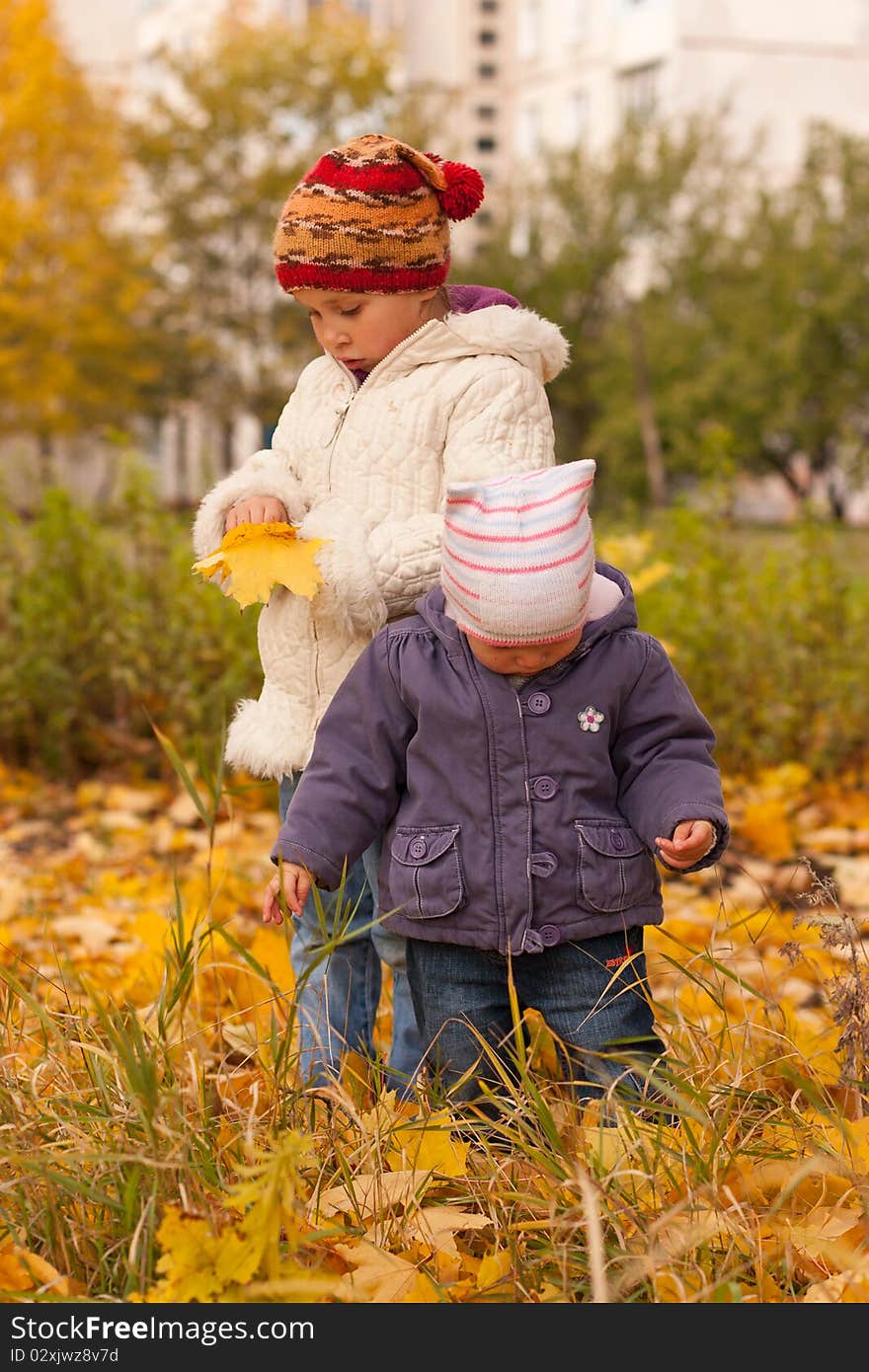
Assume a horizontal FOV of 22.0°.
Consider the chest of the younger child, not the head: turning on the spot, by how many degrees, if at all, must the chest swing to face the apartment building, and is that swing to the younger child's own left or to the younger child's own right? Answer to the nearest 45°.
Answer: approximately 180°

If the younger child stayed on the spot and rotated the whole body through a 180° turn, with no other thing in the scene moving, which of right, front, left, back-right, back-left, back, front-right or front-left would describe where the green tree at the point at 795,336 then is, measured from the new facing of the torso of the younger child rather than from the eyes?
front

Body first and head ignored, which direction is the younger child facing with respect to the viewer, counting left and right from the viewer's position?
facing the viewer

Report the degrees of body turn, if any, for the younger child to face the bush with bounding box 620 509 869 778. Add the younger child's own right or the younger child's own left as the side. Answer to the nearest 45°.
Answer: approximately 180°

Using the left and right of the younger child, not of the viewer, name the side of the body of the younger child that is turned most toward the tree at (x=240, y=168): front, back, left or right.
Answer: back

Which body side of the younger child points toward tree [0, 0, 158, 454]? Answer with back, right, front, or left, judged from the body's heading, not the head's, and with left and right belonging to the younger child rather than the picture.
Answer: back

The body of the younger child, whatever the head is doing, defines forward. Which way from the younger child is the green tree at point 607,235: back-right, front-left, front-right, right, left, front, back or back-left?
back
